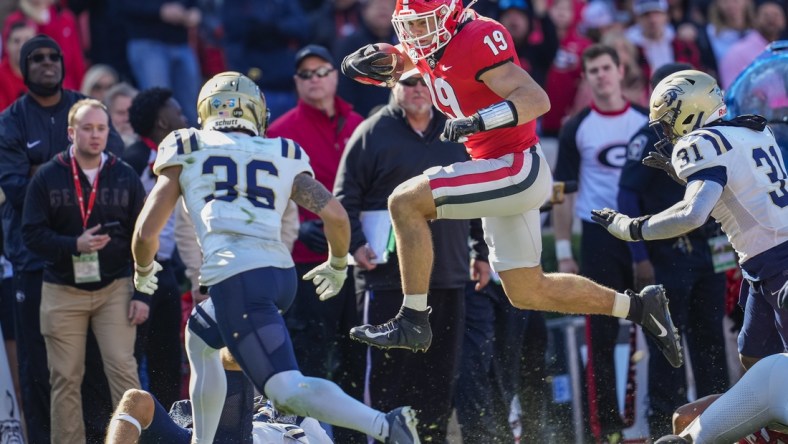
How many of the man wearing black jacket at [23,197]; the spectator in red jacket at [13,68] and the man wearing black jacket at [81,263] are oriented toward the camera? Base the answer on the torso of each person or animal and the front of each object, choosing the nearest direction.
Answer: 3

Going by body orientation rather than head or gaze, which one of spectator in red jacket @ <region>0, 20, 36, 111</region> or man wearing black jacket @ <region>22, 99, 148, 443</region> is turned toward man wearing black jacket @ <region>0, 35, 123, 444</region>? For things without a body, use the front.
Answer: the spectator in red jacket

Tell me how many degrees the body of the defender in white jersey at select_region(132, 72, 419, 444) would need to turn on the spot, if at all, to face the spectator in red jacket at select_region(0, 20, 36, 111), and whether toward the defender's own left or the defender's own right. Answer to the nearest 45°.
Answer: approximately 45° to the defender's own left

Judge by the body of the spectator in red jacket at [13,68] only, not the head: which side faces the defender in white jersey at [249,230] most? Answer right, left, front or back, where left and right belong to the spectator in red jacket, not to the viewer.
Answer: front

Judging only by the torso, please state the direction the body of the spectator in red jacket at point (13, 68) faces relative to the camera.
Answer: toward the camera

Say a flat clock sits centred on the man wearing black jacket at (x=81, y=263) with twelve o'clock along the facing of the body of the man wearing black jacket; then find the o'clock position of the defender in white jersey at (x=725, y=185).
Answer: The defender in white jersey is roughly at 10 o'clock from the man wearing black jacket.

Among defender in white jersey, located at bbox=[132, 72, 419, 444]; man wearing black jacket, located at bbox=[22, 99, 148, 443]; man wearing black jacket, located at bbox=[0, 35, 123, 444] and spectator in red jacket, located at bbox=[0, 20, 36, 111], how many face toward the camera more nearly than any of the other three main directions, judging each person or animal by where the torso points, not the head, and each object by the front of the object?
3

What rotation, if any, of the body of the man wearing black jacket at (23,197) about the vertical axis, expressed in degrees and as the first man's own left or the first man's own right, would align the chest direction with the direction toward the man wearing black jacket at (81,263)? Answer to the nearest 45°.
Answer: approximately 45° to the first man's own left

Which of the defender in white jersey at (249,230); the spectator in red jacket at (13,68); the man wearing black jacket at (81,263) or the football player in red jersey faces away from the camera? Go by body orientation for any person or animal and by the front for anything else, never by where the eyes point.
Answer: the defender in white jersey

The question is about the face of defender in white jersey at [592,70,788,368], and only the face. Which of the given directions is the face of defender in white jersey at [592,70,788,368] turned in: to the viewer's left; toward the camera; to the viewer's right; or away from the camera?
to the viewer's left

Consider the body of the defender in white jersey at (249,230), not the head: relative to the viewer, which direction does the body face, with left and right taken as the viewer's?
facing away from the viewer

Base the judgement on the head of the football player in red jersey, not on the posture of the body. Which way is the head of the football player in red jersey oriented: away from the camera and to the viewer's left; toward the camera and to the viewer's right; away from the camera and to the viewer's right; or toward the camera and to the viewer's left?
toward the camera and to the viewer's left

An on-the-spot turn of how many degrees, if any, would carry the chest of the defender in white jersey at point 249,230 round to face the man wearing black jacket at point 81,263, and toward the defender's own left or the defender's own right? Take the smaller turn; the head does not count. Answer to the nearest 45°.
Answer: approximately 45° to the defender's own left

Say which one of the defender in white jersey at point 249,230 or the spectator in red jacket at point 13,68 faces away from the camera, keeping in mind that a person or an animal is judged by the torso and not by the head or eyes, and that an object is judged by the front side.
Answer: the defender in white jersey

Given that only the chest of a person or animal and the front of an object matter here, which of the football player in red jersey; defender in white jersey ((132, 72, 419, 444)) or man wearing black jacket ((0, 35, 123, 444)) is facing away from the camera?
the defender in white jersey

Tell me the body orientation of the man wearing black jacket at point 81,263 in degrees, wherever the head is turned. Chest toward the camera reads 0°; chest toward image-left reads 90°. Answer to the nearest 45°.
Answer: approximately 0°

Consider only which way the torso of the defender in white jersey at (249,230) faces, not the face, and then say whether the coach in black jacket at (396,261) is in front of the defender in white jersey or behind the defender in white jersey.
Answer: in front
